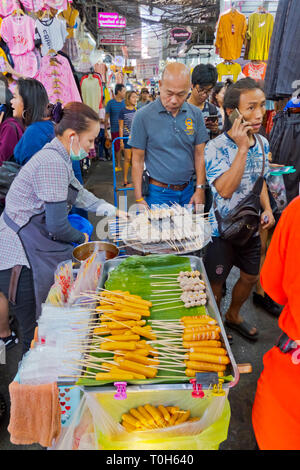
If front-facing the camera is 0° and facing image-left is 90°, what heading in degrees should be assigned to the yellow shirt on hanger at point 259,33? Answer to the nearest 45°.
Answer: approximately 0°

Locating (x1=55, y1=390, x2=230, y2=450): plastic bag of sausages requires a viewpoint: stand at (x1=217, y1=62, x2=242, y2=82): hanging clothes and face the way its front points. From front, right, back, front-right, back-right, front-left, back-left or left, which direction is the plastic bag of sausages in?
front

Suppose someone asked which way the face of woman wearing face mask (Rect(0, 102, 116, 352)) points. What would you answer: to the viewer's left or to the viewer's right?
to the viewer's right

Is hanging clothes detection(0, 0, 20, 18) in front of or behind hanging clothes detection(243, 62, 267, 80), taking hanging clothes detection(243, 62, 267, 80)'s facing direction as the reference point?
in front

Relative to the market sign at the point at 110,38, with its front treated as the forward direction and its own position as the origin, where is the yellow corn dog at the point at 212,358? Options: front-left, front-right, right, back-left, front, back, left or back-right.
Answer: front

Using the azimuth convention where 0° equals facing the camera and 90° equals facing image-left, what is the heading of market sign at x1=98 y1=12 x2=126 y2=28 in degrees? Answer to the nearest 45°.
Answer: approximately 0°

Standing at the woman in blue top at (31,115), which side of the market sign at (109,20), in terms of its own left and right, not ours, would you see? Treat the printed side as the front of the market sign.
front

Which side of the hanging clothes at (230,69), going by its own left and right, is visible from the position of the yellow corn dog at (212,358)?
front

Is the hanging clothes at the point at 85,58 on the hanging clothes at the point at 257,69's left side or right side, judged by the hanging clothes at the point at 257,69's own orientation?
on its right

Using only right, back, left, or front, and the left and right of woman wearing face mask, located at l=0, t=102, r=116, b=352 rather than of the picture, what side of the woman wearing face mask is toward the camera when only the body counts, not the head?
right

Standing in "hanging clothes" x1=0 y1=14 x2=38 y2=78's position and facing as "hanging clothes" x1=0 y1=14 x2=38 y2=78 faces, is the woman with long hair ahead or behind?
ahead
